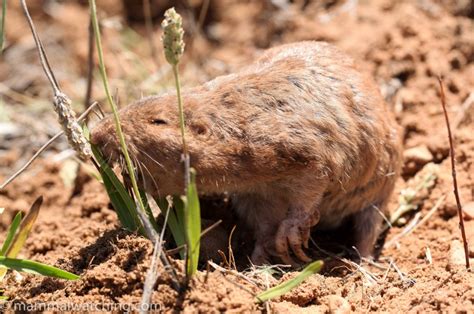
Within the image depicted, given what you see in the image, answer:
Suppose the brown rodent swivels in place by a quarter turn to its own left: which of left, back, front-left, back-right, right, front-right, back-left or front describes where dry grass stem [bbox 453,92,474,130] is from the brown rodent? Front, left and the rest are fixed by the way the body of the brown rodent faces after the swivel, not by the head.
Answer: back-left

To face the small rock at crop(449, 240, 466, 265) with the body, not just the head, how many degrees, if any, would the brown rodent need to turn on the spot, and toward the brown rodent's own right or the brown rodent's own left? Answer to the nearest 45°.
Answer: approximately 180°

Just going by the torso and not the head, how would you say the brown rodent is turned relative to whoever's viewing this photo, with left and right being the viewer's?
facing to the left of the viewer
